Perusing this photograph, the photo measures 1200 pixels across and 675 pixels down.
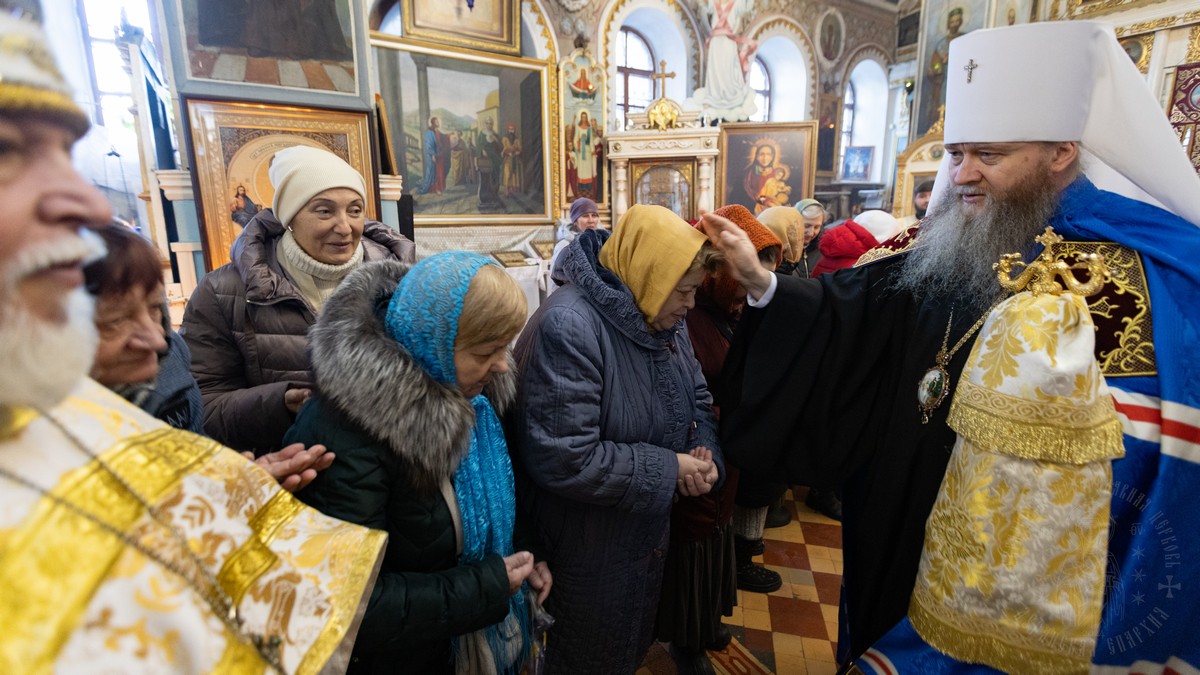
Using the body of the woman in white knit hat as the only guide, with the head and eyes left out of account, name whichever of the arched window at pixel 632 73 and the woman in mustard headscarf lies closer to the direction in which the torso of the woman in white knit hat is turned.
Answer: the woman in mustard headscarf

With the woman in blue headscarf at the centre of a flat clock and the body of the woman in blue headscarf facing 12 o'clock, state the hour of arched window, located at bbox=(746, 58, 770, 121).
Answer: The arched window is roughly at 10 o'clock from the woman in blue headscarf.

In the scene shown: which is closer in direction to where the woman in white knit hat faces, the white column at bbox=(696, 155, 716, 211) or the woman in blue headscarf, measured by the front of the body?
the woman in blue headscarf

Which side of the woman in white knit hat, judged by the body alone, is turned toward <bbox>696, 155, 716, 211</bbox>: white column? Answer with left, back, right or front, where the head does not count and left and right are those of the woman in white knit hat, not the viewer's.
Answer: left

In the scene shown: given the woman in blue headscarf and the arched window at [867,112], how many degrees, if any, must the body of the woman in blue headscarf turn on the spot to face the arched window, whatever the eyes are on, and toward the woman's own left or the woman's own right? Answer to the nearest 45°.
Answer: approximately 45° to the woman's own left

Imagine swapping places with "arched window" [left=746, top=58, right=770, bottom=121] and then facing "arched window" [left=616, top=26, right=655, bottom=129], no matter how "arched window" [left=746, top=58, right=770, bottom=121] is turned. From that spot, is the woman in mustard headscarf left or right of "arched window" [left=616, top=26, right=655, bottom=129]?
left

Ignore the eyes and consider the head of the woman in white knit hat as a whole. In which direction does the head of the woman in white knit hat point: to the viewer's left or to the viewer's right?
to the viewer's right

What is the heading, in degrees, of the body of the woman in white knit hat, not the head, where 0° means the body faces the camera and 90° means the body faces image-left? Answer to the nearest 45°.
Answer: approximately 315°

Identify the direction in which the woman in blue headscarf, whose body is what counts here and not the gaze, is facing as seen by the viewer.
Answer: to the viewer's right

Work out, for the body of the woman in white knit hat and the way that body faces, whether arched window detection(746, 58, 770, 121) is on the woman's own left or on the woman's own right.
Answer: on the woman's own left

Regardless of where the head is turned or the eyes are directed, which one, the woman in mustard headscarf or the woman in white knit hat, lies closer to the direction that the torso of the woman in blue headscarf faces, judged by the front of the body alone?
the woman in mustard headscarf
